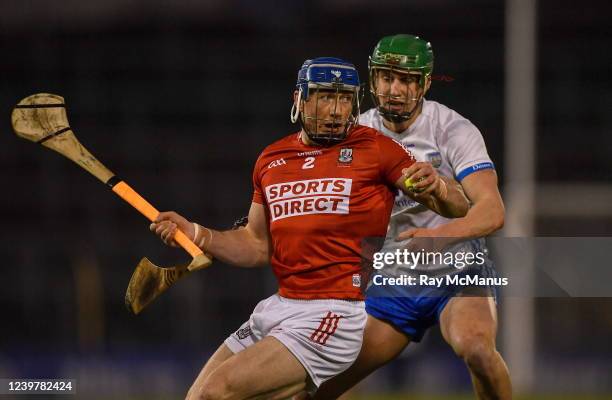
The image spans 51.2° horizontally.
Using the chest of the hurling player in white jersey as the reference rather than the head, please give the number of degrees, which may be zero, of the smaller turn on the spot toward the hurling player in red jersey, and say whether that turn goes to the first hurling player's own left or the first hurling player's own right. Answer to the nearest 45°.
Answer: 0° — they already face them

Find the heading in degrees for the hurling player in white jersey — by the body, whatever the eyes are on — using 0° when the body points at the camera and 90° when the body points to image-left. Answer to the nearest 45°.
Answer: approximately 45°
